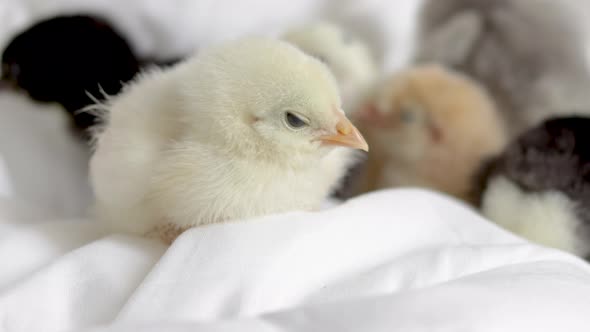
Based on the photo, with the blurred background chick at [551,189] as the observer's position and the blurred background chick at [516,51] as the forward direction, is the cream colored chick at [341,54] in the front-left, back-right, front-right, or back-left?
front-left

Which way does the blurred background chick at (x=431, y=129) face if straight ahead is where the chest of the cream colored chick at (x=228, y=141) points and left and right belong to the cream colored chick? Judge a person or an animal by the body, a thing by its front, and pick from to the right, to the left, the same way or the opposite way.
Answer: the opposite way

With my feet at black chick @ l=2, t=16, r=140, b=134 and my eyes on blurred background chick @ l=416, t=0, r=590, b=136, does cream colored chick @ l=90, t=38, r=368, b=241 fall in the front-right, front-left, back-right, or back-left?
front-right

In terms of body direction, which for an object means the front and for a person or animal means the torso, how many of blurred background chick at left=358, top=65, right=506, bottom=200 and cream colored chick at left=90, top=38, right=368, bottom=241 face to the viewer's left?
1

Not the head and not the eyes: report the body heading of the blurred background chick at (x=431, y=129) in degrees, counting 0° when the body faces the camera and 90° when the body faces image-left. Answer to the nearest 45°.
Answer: approximately 90°

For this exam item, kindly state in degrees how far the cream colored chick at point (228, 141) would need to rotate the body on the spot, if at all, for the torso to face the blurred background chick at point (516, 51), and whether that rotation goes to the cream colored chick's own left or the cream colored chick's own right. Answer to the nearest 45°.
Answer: approximately 45° to the cream colored chick's own left

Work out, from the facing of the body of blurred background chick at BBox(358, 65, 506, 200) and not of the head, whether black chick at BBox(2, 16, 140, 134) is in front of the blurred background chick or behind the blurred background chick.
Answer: in front

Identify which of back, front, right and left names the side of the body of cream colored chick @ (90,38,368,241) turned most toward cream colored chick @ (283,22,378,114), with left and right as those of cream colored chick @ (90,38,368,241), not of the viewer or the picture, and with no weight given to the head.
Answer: left

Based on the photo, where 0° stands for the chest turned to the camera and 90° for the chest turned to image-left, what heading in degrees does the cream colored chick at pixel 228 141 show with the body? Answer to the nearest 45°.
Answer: approximately 270°
